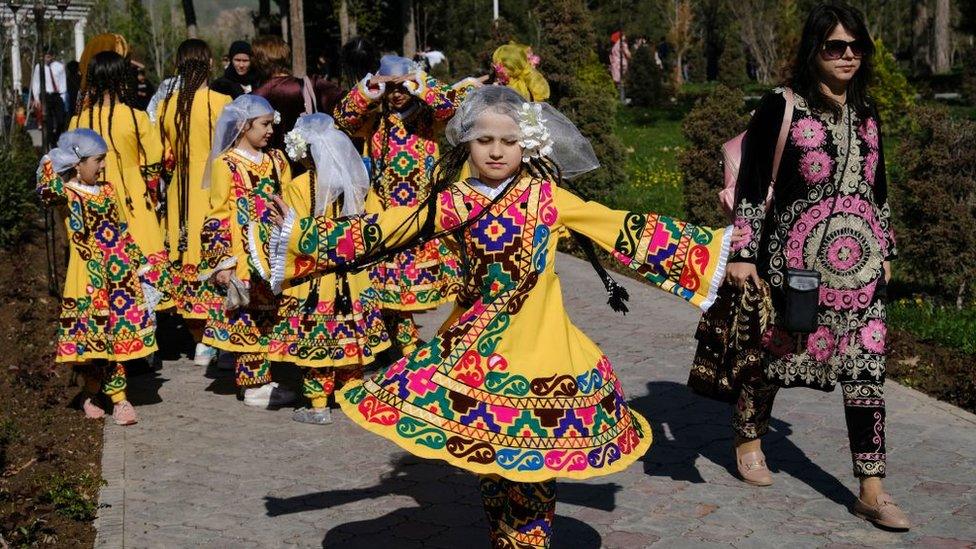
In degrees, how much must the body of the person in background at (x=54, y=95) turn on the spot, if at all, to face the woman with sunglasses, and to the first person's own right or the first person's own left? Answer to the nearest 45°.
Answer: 0° — they already face them

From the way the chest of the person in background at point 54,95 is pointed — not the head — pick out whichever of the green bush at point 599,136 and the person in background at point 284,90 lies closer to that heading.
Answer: the person in background

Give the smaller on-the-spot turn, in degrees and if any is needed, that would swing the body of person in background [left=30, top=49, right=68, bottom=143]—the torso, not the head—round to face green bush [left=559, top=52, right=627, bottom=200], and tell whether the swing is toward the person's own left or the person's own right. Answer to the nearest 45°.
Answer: approximately 45° to the person's own left

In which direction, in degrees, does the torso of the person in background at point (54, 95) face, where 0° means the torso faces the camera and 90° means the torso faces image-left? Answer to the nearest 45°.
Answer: approximately 0°

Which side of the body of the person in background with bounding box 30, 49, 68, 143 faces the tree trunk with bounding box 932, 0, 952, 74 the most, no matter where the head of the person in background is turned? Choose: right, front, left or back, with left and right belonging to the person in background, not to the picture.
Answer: left

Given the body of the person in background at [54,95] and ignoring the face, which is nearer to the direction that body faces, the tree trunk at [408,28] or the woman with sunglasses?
the woman with sunglasses

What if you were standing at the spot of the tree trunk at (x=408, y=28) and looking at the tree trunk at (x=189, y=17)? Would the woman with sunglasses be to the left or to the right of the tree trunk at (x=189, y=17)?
left
